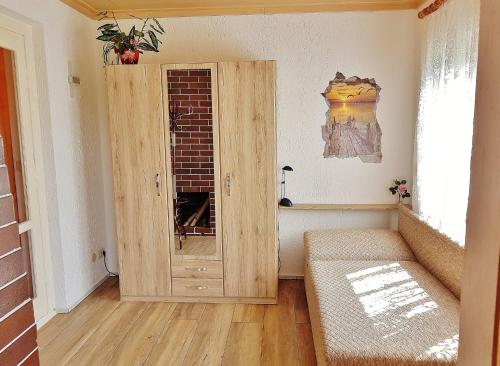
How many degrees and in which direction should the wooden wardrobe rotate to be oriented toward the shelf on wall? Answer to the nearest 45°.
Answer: approximately 90° to its left

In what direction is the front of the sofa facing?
to the viewer's left

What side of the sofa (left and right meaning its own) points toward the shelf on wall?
right

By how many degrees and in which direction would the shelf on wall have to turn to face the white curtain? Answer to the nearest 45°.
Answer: approximately 45° to its left

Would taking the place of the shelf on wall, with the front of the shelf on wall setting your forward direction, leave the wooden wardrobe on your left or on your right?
on your right

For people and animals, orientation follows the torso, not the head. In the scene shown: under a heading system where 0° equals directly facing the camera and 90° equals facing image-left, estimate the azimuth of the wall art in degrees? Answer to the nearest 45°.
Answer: approximately 0°

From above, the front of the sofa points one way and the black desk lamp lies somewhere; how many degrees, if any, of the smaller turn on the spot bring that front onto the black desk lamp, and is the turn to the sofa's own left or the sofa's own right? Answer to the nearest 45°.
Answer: approximately 45° to the sofa's own right
